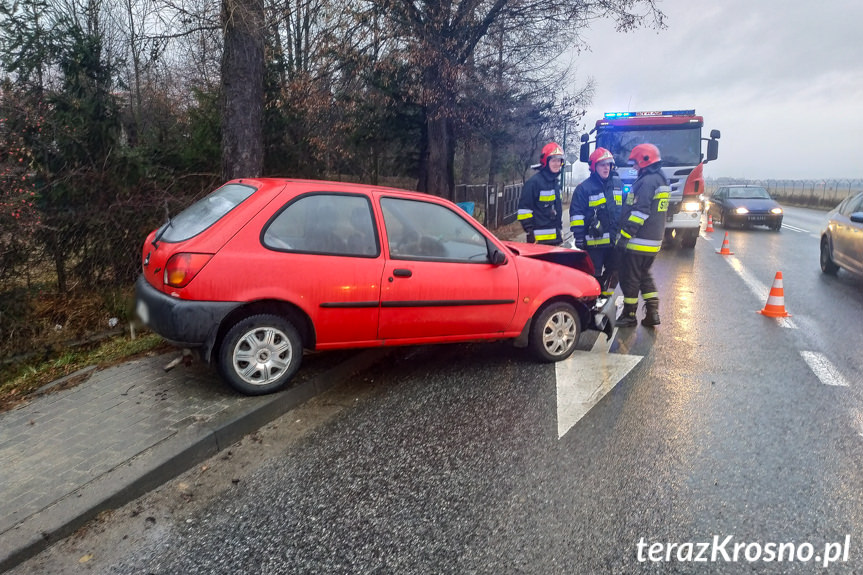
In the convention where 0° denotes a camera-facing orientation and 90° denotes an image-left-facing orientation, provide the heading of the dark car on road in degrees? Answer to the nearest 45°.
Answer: approximately 315°

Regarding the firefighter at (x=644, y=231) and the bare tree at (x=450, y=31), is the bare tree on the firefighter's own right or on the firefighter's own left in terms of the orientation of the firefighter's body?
on the firefighter's own right

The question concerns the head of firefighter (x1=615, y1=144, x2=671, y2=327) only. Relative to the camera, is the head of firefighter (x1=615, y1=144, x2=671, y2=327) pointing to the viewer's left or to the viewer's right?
to the viewer's left

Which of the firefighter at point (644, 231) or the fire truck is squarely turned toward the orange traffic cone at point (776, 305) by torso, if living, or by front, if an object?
the fire truck

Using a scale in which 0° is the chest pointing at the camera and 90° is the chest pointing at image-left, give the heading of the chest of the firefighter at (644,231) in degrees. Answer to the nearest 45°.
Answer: approximately 90°

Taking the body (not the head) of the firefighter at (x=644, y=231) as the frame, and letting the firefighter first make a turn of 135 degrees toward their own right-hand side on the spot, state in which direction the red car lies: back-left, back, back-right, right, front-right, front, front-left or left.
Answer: back

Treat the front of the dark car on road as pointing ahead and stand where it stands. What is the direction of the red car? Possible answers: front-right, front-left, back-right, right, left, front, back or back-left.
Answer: front-right

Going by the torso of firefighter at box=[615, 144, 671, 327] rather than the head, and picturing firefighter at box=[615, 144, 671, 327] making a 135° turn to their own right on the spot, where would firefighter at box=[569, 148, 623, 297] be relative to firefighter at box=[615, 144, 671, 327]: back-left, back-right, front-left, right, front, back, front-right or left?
left

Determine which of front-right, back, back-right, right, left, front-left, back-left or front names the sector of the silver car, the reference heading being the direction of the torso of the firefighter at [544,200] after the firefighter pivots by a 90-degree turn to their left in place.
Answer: front

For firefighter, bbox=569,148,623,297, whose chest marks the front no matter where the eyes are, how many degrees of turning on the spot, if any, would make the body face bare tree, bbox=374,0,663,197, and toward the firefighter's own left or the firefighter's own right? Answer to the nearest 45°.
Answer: approximately 180°
